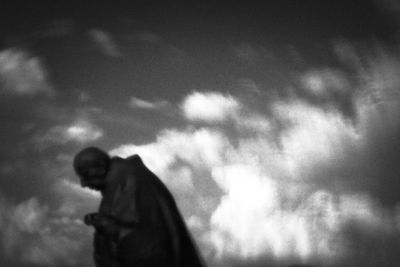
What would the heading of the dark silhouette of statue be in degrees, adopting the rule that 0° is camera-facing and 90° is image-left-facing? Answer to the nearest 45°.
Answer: approximately 90°
